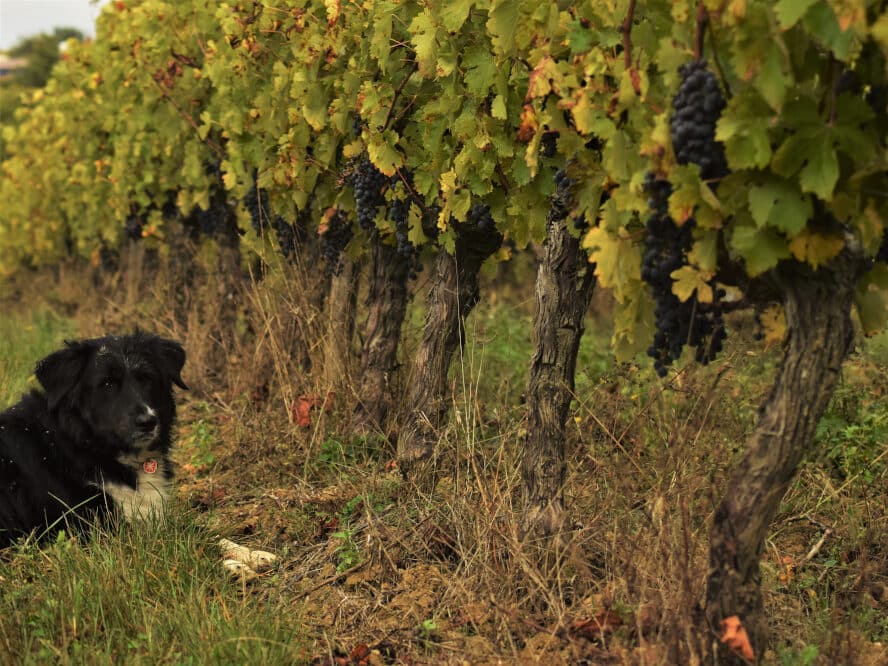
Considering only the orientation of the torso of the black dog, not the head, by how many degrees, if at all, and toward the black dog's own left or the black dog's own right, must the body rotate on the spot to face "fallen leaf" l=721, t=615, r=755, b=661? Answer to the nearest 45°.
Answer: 0° — it already faces it

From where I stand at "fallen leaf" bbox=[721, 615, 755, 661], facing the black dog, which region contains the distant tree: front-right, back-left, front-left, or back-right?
front-right

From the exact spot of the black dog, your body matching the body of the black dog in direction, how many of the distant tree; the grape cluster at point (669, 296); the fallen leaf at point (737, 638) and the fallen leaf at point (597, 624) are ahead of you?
3

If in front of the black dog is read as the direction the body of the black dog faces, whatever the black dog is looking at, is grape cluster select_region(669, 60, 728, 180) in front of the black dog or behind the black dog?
in front

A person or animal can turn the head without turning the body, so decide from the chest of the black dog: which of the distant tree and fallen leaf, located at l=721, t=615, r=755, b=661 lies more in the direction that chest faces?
the fallen leaf

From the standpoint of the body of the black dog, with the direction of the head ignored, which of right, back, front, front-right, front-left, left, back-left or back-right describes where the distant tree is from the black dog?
back-left

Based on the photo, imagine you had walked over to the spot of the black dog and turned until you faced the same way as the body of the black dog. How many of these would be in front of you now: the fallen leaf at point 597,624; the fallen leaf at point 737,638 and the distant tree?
2

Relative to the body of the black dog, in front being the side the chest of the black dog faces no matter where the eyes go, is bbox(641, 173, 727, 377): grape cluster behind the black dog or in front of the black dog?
in front

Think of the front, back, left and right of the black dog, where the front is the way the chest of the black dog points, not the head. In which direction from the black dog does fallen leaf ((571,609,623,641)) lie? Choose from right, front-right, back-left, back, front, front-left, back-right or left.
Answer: front

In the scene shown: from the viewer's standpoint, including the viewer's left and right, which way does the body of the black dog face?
facing the viewer and to the right of the viewer
